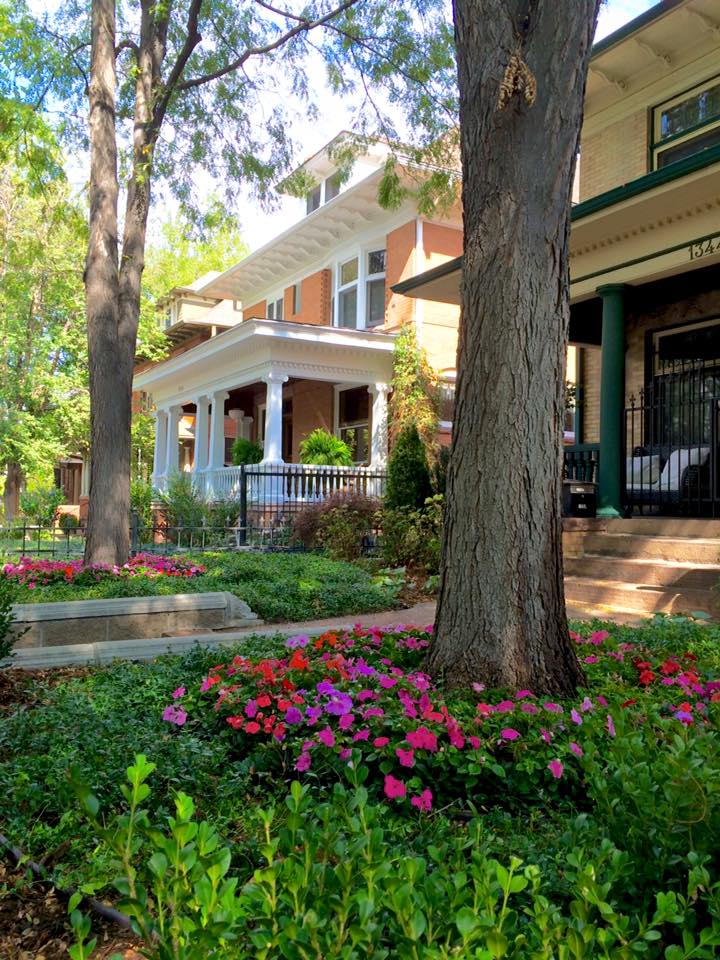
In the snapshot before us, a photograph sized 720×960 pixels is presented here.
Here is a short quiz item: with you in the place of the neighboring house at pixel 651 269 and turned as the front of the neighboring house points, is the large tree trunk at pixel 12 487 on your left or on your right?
on your right

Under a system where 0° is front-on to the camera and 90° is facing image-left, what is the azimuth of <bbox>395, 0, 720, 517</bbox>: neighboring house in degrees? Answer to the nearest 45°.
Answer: approximately 45°

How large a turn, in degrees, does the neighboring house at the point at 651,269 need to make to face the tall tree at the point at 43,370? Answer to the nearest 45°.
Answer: approximately 90° to its right

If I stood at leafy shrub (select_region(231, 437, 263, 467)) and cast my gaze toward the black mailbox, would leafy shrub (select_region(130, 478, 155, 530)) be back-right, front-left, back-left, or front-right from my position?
back-right

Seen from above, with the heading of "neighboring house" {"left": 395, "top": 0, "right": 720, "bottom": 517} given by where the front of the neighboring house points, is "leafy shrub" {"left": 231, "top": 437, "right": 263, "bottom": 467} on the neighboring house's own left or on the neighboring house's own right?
on the neighboring house's own right

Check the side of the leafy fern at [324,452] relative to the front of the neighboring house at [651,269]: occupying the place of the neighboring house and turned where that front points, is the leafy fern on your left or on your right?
on your right

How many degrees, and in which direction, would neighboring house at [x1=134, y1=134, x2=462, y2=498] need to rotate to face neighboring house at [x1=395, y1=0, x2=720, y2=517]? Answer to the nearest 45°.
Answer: approximately 90° to its left

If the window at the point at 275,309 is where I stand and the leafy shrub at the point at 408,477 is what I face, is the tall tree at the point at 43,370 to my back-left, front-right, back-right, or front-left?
back-right

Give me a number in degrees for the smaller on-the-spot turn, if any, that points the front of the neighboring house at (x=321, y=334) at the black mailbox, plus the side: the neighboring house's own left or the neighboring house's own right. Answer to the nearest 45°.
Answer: approximately 45° to the neighboring house's own left

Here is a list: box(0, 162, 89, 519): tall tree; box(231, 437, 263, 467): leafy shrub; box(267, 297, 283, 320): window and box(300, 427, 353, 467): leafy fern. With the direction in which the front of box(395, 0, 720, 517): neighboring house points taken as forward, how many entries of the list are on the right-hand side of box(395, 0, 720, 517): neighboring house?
4

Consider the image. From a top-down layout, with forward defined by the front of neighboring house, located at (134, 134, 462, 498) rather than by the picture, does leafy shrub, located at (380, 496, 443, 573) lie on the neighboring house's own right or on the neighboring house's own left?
on the neighboring house's own left

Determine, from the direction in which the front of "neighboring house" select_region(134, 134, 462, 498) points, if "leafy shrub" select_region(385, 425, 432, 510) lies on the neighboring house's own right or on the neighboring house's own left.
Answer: on the neighboring house's own left

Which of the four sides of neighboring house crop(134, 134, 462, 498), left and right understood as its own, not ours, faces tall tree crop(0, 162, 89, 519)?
right

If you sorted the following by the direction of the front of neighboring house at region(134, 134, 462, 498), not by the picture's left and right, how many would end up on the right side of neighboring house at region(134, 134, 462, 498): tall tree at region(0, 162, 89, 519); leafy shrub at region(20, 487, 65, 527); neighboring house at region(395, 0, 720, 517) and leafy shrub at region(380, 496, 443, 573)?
2
